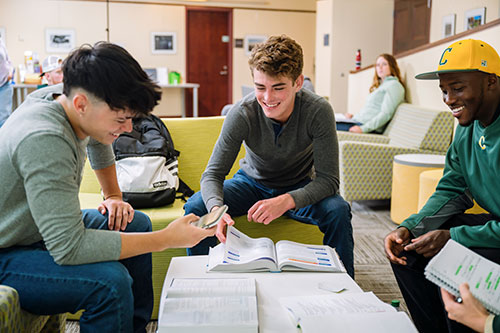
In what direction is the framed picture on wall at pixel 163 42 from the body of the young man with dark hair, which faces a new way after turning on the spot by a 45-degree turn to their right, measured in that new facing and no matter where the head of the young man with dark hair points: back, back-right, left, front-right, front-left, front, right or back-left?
back-left

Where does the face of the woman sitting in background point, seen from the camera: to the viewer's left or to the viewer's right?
to the viewer's left

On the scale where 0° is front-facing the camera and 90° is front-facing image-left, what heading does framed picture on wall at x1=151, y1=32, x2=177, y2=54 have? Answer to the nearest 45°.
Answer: approximately 0°

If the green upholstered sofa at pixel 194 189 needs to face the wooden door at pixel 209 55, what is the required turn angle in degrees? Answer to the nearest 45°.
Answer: approximately 180°

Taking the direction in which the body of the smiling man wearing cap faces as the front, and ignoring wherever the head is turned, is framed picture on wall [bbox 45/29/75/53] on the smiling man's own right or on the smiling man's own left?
on the smiling man's own right

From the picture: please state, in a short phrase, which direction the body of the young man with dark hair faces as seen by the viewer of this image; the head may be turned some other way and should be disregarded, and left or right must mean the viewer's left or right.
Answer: facing to the right of the viewer

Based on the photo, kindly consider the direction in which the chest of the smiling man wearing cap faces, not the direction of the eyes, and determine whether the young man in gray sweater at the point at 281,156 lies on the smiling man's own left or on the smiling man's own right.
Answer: on the smiling man's own right

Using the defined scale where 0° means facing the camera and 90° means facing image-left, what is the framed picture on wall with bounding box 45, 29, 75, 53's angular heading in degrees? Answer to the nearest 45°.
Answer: approximately 0°

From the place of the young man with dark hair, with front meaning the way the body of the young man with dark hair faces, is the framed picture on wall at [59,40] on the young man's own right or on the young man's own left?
on the young man's own left

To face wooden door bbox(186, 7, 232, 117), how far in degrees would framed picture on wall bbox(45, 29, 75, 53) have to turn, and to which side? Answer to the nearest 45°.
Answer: approximately 90° to its left
